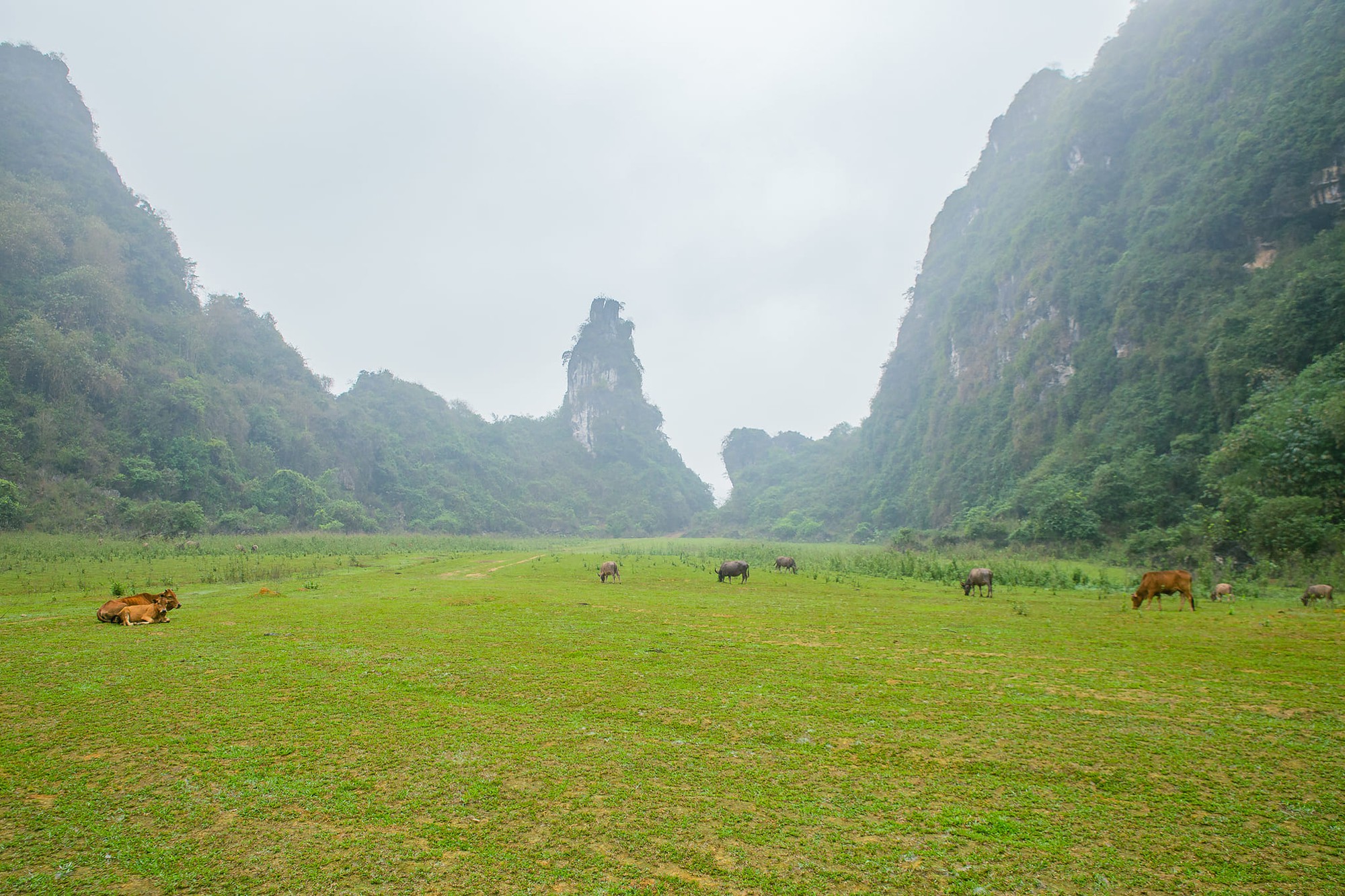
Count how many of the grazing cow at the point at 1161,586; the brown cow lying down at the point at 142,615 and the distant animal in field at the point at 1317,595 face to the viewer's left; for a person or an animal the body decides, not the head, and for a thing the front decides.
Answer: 2

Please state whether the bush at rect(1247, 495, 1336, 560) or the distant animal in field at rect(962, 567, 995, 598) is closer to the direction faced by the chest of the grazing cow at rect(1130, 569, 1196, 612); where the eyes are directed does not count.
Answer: the distant animal in field

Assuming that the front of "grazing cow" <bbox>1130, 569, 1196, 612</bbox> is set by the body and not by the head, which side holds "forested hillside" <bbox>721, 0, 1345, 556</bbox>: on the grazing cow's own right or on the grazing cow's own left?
on the grazing cow's own right

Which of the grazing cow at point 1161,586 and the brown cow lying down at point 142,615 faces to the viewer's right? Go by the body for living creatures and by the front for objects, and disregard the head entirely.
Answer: the brown cow lying down

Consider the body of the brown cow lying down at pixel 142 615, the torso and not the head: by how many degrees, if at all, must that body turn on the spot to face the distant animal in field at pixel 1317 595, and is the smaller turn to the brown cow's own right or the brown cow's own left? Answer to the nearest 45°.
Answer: approximately 45° to the brown cow's own right

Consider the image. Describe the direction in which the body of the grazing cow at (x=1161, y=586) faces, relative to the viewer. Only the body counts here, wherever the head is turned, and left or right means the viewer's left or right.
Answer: facing to the left of the viewer

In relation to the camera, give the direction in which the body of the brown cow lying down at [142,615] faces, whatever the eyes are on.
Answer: to the viewer's right

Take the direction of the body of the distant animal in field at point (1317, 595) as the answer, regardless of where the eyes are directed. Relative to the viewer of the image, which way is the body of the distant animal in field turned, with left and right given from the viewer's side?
facing to the left of the viewer
